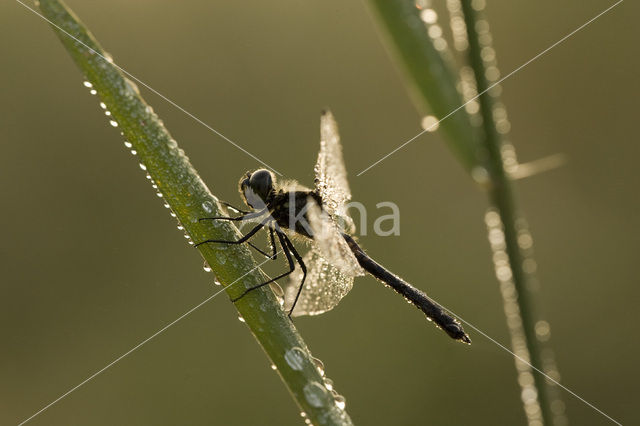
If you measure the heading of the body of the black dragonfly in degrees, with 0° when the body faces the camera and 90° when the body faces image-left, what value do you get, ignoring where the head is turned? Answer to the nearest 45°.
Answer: approximately 90°

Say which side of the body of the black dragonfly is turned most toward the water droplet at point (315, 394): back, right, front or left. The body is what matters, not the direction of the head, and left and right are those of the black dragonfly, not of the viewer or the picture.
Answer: left

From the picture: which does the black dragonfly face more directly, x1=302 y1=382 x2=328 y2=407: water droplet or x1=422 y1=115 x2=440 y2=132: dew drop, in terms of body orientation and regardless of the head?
the water droplet
